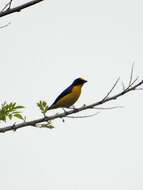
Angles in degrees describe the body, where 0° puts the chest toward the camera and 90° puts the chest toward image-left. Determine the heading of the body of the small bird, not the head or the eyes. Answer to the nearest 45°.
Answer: approximately 270°
